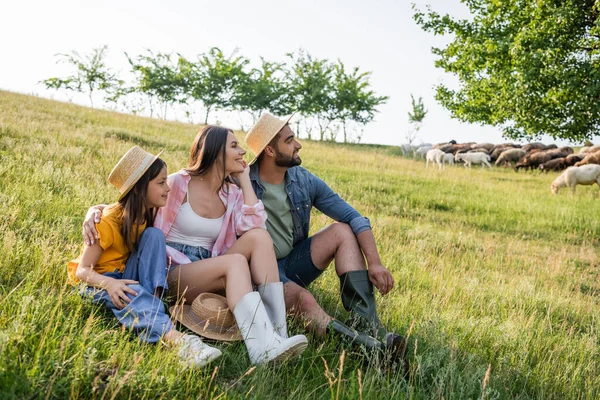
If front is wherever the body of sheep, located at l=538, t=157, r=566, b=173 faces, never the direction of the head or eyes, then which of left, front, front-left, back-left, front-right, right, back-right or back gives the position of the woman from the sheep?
left

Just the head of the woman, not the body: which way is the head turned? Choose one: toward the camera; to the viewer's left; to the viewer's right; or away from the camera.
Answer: to the viewer's right

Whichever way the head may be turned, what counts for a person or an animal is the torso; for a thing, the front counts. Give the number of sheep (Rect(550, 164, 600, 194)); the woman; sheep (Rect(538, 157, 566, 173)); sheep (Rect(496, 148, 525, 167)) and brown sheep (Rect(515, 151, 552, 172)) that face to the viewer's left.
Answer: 4

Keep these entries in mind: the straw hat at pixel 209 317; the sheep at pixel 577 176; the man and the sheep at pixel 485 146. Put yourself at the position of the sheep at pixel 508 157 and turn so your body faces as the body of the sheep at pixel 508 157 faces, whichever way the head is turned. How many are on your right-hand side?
1

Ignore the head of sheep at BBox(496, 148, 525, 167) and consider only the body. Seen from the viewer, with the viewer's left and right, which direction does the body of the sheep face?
facing to the left of the viewer

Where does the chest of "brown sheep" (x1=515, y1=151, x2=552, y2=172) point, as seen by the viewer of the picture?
to the viewer's left

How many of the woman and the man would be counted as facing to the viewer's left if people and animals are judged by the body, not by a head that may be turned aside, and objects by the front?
0

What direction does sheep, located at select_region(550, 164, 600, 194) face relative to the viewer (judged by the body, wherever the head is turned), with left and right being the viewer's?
facing to the left of the viewer

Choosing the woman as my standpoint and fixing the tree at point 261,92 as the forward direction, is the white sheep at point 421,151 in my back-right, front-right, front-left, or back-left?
front-right

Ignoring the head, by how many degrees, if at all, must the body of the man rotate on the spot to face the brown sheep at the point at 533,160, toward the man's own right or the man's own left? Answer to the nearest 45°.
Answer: approximately 90° to the man's own left

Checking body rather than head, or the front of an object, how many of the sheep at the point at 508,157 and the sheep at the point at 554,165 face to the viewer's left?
2

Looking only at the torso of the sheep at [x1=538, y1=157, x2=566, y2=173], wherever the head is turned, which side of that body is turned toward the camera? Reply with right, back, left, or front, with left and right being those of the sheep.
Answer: left

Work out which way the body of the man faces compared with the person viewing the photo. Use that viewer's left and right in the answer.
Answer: facing the viewer and to the right of the viewer

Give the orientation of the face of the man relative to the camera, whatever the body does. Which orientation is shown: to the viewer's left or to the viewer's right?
to the viewer's right

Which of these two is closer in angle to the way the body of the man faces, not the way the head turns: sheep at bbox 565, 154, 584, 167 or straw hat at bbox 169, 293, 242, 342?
the straw hat
